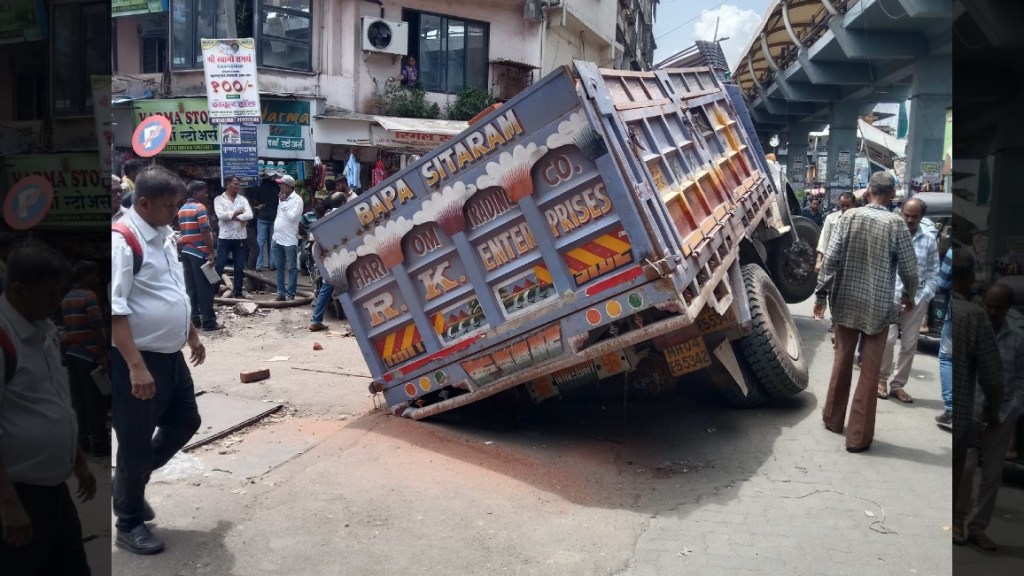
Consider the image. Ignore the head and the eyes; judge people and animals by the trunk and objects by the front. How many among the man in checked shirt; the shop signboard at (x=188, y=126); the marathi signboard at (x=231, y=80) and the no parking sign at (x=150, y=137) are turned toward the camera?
3

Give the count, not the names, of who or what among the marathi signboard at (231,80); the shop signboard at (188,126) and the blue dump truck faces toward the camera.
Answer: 2

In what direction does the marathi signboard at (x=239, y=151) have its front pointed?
toward the camera

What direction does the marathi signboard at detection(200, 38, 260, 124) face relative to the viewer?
toward the camera

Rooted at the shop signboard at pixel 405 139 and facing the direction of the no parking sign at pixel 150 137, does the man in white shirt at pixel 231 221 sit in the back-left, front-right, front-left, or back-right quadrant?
front-left
